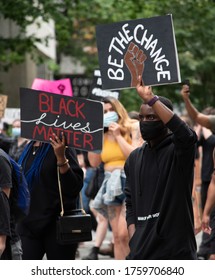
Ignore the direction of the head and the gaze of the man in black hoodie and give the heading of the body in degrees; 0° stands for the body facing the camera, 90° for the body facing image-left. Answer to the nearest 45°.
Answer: approximately 45°

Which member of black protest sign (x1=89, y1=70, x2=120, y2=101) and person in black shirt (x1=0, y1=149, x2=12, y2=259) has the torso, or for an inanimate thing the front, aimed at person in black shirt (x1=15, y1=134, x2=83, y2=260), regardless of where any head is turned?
the black protest sign

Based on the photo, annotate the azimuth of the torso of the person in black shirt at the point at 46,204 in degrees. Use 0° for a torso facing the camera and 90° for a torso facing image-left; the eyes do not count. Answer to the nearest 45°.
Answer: approximately 45°

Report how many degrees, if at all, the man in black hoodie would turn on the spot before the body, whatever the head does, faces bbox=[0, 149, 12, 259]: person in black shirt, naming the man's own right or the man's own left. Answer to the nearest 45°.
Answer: approximately 45° to the man's own right

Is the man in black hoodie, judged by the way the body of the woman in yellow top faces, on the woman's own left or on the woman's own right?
on the woman's own left

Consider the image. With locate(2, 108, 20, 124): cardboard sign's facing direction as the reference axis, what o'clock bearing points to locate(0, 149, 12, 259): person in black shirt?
The person in black shirt is roughly at 12 o'clock from the cardboard sign.

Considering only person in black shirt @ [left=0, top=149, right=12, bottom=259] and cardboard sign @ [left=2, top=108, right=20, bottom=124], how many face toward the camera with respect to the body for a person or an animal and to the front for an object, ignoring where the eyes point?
1

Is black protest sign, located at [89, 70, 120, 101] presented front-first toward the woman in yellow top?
yes

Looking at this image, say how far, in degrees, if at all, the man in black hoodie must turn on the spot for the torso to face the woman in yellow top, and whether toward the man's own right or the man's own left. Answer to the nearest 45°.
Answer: approximately 135° to the man's own right

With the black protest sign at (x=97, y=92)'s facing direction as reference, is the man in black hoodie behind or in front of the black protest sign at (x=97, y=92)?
in front
